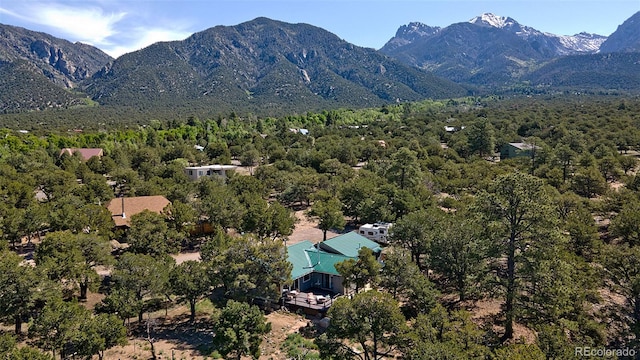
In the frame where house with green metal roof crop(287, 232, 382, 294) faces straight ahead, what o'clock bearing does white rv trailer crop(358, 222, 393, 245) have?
The white rv trailer is roughly at 7 o'clock from the house with green metal roof.

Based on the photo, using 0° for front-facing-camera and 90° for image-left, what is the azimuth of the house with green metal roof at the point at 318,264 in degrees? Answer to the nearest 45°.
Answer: approximately 0°
